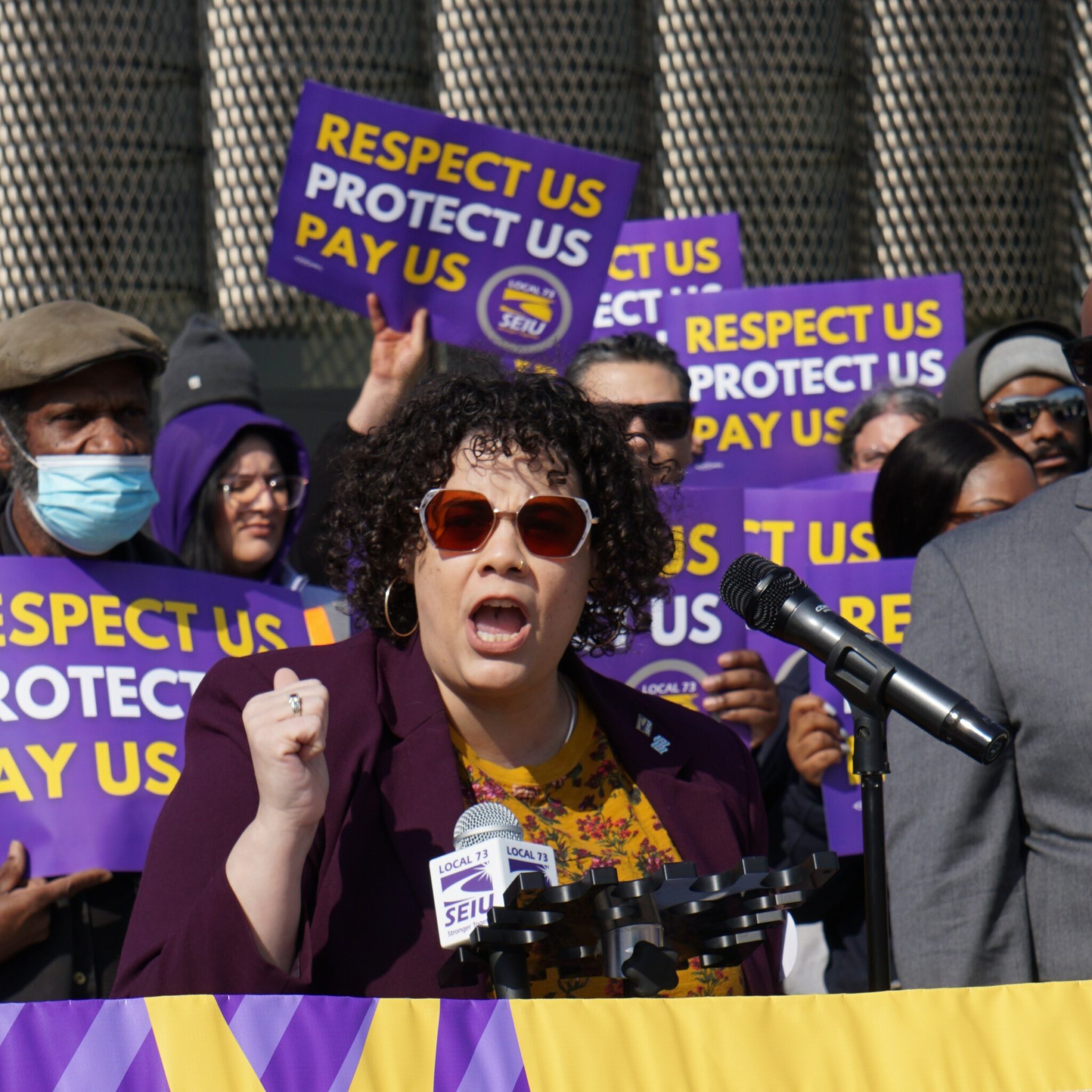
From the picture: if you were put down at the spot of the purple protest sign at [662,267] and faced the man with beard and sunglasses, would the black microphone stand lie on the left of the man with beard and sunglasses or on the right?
right

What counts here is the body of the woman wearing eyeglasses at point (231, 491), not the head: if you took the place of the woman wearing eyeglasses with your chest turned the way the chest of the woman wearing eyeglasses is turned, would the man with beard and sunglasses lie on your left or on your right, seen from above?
on your left

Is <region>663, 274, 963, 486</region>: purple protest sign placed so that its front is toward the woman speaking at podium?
yes

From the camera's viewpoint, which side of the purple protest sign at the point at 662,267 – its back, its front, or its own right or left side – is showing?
front

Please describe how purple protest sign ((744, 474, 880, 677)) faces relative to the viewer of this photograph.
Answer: facing the viewer

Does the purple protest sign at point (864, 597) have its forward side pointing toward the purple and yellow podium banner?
yes

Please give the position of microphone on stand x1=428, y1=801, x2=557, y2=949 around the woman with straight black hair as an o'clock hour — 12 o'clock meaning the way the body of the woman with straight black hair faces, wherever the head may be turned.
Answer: The microphone on stand is roughly at 2 o'clock from the woman with straight black hair.

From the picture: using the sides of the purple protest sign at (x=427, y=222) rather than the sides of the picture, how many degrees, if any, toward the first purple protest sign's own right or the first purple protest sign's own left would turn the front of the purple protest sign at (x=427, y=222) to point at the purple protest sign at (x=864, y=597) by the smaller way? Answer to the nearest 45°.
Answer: approximately 45° to the first purple protest sign's own left

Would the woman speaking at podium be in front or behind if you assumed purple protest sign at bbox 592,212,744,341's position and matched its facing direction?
in front

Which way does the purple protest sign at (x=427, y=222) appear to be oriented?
toward the camera

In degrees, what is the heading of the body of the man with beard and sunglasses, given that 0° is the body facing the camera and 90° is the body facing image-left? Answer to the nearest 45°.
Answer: approximately 315°

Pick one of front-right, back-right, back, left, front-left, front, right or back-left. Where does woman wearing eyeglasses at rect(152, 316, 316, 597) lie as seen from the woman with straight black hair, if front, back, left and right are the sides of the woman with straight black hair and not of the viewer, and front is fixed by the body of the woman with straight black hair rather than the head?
back-right

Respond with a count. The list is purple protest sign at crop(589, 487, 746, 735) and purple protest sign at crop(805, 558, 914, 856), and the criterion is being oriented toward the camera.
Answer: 2

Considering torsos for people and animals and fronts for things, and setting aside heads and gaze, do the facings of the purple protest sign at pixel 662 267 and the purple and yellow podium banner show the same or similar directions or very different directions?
same or similar directions

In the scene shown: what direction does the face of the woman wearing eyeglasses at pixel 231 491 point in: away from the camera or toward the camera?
toward the camera

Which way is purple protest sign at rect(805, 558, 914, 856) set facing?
toward the camera
